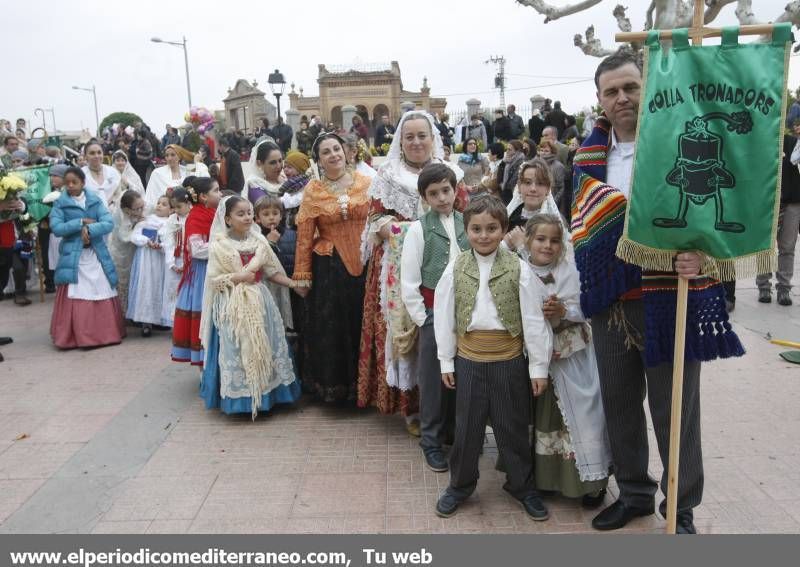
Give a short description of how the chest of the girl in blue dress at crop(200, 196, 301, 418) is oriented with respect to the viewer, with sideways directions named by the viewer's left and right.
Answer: facing the viewer and to the right of the viewer

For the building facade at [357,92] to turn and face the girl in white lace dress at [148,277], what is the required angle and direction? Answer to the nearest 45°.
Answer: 0° — it already faces them

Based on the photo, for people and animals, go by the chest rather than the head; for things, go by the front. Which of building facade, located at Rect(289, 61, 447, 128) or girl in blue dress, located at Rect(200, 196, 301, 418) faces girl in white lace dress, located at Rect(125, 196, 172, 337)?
the building facade

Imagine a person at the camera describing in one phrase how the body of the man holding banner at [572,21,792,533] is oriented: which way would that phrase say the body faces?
toward the camera

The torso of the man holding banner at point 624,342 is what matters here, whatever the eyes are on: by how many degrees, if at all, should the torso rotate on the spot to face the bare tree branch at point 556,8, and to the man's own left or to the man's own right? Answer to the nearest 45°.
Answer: approximately 180°

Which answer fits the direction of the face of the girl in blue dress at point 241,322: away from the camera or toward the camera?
toward the camera

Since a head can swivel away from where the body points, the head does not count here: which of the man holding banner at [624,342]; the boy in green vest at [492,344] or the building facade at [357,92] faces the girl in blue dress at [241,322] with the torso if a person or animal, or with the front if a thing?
the building facade

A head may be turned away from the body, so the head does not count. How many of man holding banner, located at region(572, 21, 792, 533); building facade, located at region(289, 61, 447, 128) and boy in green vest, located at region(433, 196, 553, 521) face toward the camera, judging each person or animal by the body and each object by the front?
3

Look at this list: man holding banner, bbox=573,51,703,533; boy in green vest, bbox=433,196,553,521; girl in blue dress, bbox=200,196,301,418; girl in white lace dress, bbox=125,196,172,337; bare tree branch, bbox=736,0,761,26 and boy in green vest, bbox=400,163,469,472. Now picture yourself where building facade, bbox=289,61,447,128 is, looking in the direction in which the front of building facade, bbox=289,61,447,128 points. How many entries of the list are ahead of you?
6

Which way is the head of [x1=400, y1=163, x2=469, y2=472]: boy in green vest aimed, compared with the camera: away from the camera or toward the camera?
toward the camera

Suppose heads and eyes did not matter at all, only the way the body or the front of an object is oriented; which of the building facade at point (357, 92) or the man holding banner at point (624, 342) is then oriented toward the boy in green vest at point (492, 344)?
the building facade

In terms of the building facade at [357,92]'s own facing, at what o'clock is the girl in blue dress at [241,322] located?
The girl in blue dress is roughly at 12 o'clock from the building facade.

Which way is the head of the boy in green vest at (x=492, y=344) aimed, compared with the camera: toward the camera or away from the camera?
toward the camera
